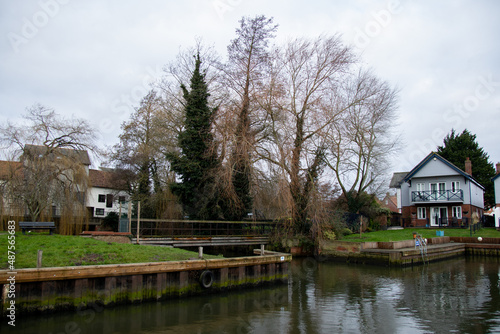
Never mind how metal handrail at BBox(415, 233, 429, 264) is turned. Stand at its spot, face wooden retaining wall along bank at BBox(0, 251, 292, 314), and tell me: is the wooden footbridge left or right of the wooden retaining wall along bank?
right

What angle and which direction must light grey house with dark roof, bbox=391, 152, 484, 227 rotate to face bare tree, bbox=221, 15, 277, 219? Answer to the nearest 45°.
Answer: approximately 45° to its right

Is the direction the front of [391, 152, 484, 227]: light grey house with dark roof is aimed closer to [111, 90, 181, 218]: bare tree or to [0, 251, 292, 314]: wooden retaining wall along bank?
the wooden retaining wall along bank

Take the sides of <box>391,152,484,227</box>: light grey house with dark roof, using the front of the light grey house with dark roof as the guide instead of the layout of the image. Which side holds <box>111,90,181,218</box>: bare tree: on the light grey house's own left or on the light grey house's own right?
on the light grey house's own right

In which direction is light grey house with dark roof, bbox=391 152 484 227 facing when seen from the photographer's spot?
facing the viewer

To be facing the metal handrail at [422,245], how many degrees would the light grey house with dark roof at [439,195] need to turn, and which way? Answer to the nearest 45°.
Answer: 0° — it already faces it

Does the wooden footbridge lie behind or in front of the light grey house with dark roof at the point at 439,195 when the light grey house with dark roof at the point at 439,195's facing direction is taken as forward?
in front

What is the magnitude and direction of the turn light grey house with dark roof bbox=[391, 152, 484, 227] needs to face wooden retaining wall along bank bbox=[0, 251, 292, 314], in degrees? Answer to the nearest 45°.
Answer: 0° — it already faces it

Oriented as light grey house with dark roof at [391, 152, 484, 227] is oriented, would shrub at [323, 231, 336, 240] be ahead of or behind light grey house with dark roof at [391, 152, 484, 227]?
ahead

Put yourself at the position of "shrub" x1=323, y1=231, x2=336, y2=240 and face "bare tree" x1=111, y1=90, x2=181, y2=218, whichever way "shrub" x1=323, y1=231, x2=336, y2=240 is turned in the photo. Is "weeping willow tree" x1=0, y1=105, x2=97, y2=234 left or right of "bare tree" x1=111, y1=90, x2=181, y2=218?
left

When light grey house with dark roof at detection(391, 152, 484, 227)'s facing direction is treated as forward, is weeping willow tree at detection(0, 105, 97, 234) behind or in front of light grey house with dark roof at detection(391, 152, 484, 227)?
in front

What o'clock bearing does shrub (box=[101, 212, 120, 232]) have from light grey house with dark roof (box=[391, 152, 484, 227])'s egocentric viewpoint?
The shrub is roughly at 2 o'clock from the light grey house with dark roof.
